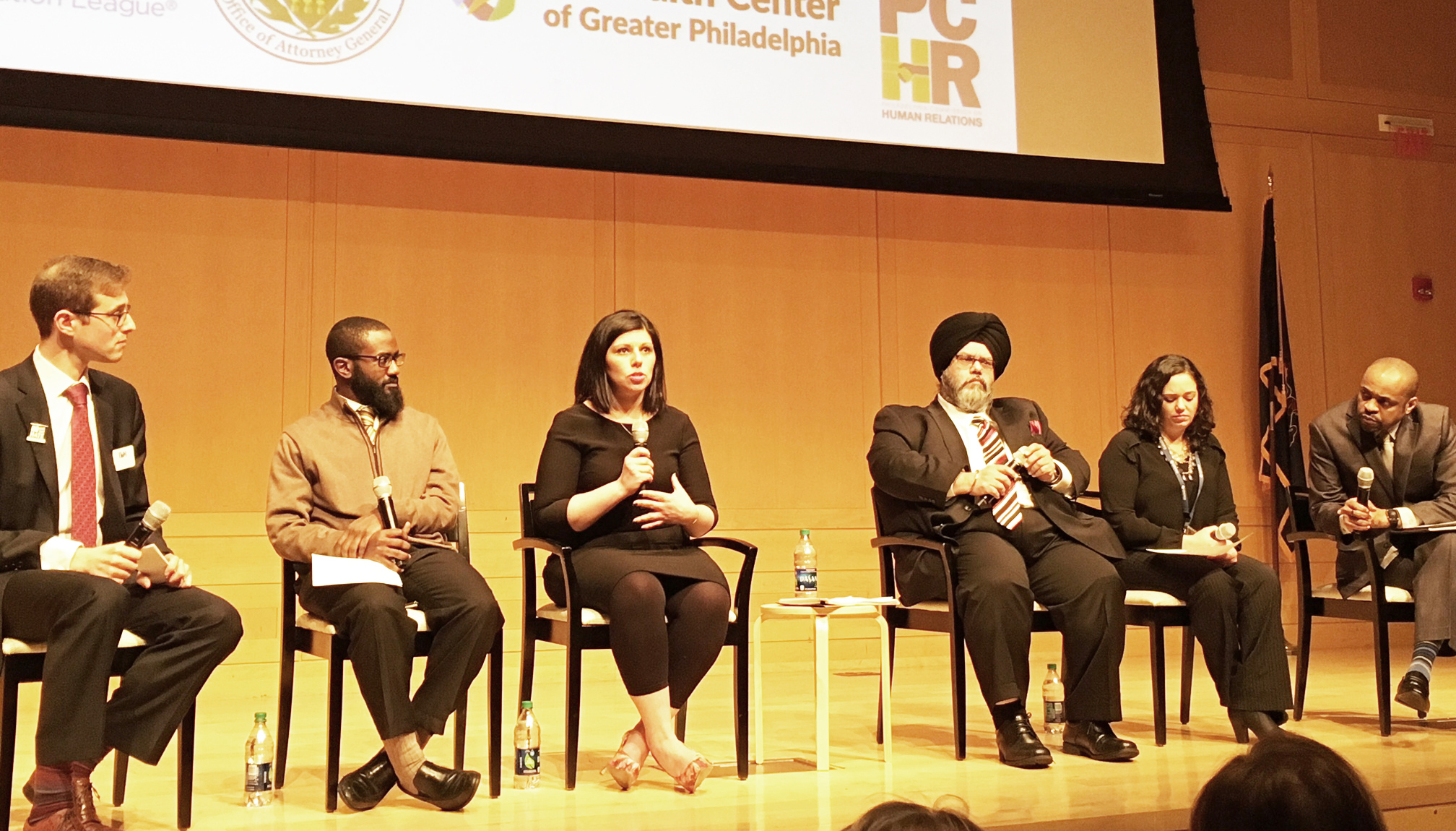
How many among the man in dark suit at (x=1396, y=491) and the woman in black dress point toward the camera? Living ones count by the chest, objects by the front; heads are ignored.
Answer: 2

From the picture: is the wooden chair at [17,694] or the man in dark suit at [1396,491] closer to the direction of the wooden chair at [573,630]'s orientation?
the wooden chair

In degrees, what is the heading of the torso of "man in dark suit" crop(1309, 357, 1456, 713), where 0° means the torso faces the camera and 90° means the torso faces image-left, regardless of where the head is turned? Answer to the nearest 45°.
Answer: approximately 0°

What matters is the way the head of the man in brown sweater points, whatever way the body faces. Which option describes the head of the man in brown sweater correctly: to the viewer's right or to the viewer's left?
to the viewer's right

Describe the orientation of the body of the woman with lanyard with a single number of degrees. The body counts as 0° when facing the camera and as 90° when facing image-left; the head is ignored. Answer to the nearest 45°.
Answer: approximately 315°
